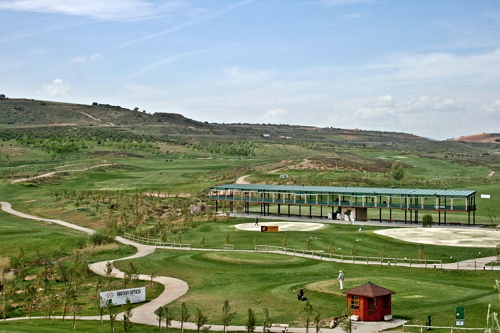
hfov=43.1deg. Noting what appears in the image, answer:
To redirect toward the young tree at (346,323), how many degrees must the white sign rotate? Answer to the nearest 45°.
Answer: approximately 45° to its left

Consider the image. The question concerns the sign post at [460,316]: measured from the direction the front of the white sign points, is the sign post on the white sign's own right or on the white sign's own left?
on the white sign's own left

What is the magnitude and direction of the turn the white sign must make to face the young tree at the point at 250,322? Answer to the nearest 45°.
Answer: approximately 45° to its left

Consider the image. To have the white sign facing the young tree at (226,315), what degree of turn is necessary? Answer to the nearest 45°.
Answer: approximately 45° to its left

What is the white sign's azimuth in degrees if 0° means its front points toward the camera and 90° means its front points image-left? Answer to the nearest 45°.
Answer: approximately 0°
